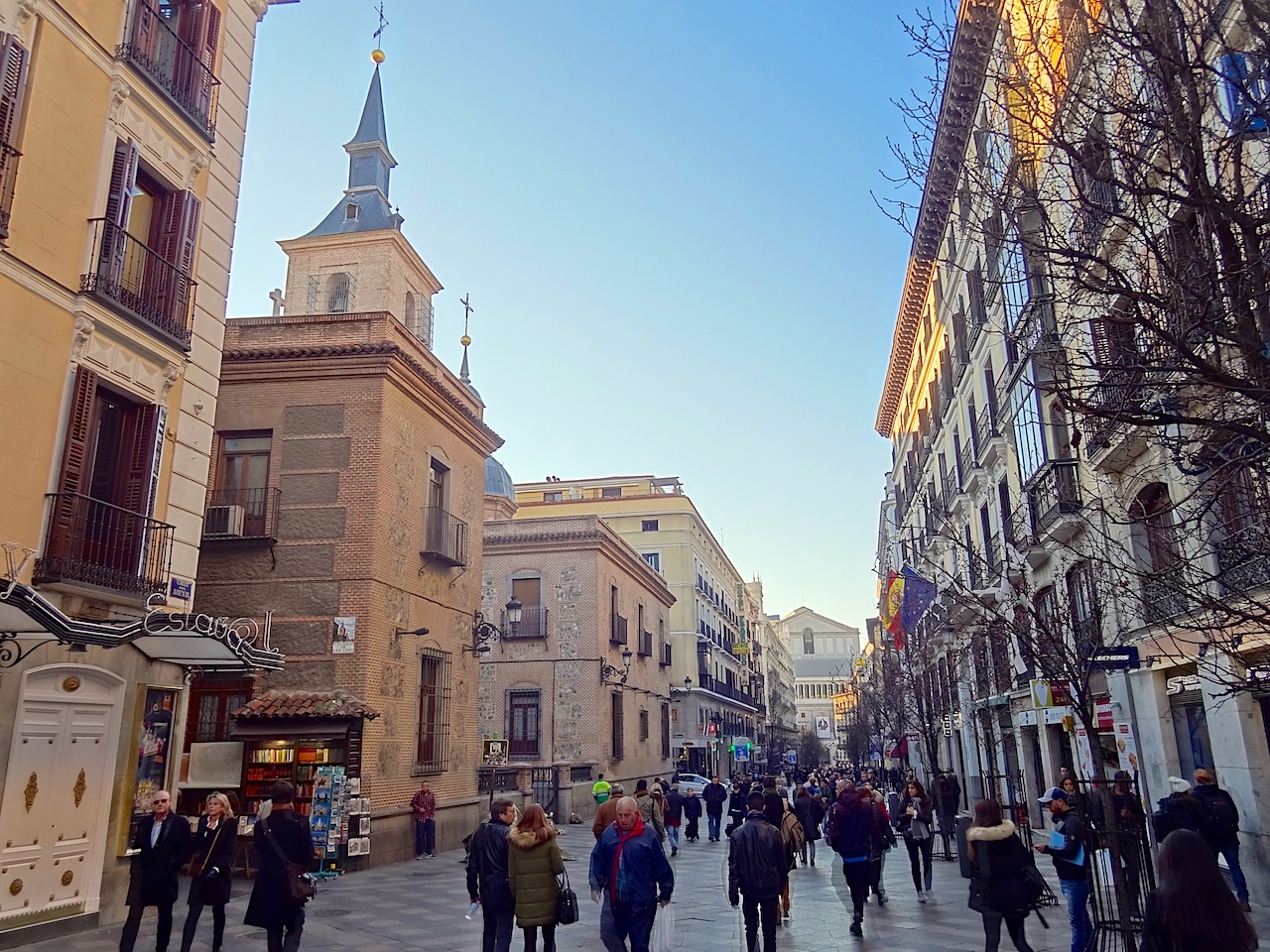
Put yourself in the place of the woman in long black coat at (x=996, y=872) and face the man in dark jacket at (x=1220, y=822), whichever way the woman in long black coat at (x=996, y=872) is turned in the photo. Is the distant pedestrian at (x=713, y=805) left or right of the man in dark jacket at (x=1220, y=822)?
left

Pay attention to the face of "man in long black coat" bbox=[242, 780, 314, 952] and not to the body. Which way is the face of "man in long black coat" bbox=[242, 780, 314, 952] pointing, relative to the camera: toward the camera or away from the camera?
away from the camera

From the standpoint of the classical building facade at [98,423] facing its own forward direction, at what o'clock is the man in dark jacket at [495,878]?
The man in dark jacket is roughly at 12 o'clock from the classical building facade.

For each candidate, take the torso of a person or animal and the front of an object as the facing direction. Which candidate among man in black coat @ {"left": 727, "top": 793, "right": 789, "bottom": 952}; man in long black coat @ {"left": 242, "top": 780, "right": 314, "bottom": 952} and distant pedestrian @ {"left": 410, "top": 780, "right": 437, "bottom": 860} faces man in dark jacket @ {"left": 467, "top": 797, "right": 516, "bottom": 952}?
the distant pedestrian

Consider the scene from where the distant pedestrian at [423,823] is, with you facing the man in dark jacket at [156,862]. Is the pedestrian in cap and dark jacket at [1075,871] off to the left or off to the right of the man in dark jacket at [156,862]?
left

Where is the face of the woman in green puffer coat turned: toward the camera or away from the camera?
away from the camera

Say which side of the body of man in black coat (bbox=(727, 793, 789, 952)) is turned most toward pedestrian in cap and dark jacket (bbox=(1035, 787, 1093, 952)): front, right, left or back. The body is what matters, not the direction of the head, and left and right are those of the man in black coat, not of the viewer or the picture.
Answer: right

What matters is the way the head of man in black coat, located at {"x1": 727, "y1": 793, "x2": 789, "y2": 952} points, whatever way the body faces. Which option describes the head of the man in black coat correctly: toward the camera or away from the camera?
away from the camera

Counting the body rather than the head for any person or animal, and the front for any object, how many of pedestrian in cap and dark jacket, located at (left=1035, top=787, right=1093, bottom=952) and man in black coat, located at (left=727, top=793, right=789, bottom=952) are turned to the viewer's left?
1

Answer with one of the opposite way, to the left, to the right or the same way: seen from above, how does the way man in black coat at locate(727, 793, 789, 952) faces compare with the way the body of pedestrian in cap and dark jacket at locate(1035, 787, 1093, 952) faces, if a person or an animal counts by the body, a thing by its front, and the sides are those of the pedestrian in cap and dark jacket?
to the right

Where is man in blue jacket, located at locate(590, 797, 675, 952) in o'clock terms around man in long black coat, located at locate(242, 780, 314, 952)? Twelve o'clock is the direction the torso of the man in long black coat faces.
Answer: The man in blue jacket is roughly at 4 o'clock from the man in long black coat.

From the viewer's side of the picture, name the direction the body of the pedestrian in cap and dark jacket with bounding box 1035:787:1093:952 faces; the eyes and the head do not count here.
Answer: to the viewer's left

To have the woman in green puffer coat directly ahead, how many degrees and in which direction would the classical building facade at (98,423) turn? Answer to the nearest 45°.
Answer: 0° — it already faces them

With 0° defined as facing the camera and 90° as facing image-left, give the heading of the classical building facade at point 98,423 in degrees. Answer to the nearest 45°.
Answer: approximately 315°

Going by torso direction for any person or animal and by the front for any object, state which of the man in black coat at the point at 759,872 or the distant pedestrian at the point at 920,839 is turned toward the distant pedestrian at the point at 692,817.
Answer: the man in black coat
